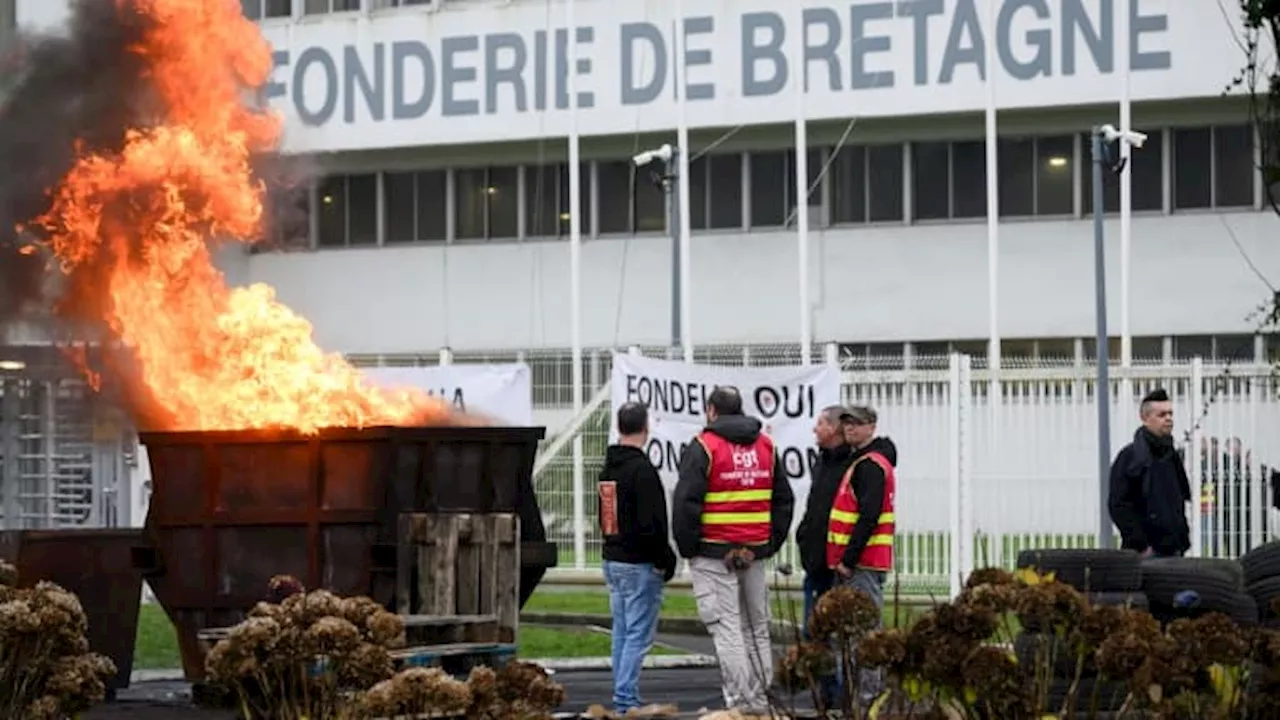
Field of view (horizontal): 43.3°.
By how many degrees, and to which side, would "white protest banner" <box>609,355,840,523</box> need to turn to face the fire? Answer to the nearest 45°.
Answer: approximately 45° to its right

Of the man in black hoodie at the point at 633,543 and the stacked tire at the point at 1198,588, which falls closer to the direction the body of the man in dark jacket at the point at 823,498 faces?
the man in black hoodie

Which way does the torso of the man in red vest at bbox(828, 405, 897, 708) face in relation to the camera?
to the viewer's left

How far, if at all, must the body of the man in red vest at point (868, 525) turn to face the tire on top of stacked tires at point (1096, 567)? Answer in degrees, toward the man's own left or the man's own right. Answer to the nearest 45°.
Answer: approximately 135° to the man's own left

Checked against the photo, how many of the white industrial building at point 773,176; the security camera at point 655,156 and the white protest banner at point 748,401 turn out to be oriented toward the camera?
2

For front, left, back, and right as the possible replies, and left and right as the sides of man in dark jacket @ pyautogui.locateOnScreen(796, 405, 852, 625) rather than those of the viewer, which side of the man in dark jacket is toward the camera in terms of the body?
left

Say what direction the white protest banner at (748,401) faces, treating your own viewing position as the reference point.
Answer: facing the viewer

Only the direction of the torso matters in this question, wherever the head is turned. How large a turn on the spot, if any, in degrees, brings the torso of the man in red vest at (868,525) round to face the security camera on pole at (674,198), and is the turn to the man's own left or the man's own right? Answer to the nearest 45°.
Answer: approximately 90° to the man's own right

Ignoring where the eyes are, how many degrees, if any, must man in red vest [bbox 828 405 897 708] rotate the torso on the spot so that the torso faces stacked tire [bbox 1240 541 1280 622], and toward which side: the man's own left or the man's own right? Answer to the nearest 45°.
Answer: approximately 135° to the man's own left

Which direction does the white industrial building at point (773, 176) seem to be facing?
toward the camera

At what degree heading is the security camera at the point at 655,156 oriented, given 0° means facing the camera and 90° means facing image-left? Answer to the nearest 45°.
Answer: approximately 90°
